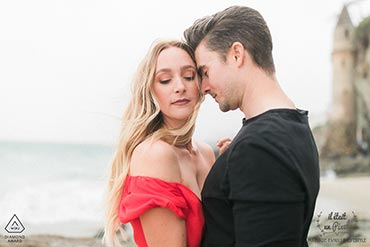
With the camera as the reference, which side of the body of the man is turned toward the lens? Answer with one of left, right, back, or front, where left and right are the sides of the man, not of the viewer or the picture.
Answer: left

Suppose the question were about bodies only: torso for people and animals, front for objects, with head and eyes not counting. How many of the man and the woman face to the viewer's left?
1

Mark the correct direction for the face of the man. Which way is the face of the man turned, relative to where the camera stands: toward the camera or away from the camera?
toward the camera

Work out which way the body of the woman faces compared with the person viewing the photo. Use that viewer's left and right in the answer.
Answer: facing the viewer and to the right of the viewer

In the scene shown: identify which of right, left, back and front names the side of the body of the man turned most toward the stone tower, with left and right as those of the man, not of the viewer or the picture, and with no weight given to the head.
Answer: right
